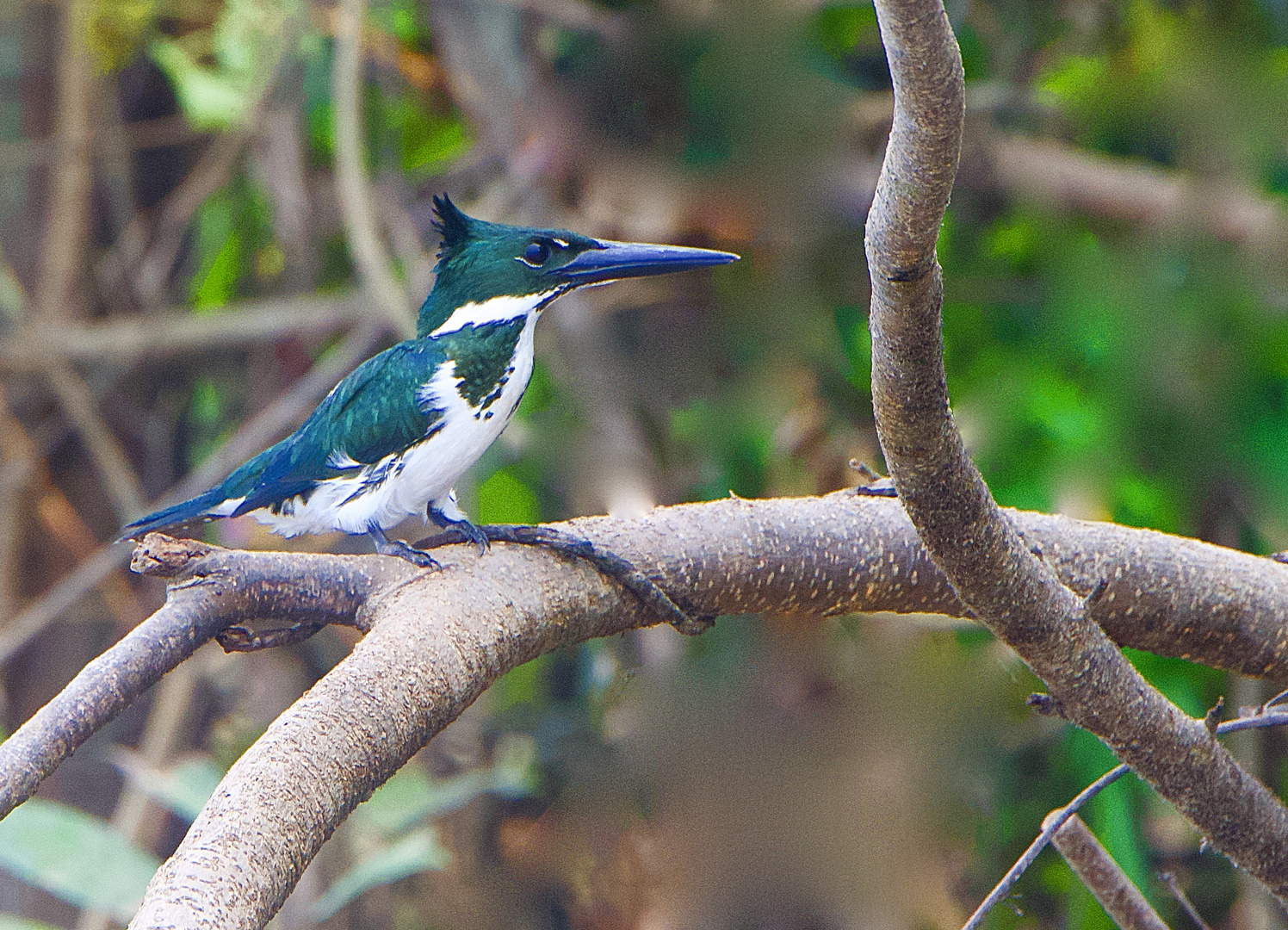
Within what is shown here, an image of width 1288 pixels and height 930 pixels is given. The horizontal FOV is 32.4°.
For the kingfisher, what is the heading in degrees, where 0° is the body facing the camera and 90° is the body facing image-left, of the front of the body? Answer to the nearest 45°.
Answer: approximately 270°

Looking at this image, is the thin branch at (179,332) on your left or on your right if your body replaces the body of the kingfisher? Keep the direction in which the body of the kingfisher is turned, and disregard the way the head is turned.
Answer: on your left

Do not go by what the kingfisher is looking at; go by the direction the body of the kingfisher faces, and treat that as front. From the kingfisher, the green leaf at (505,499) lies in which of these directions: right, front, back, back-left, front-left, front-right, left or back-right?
left

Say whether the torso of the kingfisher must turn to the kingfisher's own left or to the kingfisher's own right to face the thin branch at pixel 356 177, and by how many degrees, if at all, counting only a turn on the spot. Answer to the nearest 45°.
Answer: approximately 90° to the kingfisher's own left
